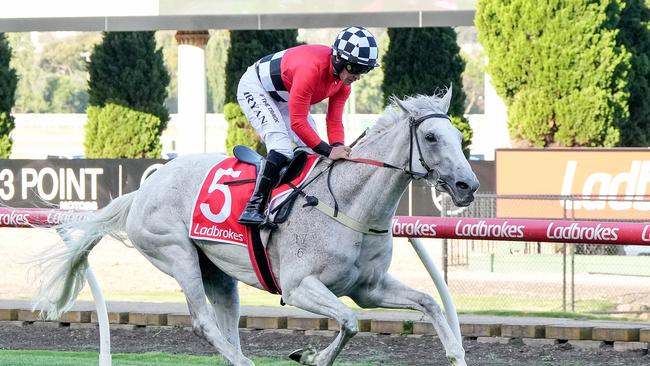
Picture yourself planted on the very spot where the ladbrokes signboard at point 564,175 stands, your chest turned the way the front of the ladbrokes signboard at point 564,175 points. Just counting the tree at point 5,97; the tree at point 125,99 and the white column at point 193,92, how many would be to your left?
0

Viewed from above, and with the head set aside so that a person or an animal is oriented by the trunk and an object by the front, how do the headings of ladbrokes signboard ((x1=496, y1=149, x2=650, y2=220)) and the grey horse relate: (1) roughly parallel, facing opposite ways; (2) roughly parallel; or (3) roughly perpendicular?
roughly perpendicular

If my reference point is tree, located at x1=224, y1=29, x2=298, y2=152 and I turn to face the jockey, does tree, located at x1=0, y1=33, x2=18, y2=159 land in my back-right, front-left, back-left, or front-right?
back-right

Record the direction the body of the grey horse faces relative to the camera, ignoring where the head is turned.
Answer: to the viewer's right

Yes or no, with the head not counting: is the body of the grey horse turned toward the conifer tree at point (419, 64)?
no

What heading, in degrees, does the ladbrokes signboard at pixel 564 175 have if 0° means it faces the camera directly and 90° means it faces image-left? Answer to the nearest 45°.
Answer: approximately 0°

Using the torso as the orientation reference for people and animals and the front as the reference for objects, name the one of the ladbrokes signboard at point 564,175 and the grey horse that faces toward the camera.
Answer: the ladbrokes signboard

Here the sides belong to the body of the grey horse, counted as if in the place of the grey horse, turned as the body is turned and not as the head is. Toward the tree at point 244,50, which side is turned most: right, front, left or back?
left
